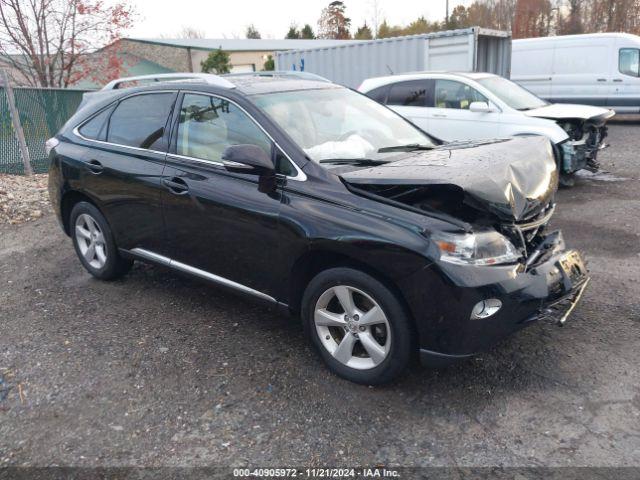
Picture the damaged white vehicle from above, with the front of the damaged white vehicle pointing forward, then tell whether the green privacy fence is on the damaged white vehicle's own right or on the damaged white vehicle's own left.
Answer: on the damaged white vehicle's own right

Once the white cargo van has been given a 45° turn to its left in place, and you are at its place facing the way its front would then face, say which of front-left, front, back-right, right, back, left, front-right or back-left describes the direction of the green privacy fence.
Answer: back

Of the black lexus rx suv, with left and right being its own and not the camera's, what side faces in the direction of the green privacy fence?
back

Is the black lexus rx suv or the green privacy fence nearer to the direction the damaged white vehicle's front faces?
the black lexus rx suv

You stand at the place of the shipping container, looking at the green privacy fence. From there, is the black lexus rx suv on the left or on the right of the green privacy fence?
left

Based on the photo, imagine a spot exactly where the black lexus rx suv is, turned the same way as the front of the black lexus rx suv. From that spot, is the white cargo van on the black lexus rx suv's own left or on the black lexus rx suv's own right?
on the black lexus rx suv's own left

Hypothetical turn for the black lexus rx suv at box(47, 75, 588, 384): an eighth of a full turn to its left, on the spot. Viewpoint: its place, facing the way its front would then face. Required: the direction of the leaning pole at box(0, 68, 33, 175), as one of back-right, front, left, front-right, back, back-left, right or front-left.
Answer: back-left

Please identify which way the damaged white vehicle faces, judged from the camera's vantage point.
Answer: facing the viewer and to the right of the viewer

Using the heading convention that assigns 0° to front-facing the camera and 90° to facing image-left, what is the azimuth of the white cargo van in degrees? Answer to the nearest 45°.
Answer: approximately 270°
